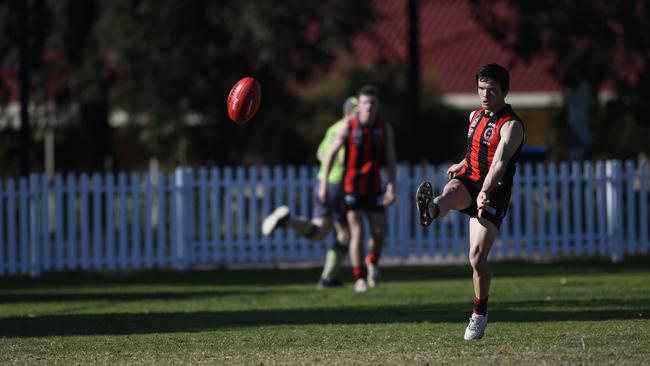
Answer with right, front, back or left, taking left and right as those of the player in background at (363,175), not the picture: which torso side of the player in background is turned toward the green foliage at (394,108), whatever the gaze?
back

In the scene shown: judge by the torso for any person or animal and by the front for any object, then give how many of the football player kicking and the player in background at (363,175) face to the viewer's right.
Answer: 0

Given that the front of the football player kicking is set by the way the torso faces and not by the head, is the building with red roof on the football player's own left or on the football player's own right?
on the football player's own right

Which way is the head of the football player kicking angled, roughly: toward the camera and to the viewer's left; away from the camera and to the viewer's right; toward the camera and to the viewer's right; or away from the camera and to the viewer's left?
toward the camera and to the viewer's left

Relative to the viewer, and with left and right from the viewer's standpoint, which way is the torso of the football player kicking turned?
facing the viewer and to the left of the viewer

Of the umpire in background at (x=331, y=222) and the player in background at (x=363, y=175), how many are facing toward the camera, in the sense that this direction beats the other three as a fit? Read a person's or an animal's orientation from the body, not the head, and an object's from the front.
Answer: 1

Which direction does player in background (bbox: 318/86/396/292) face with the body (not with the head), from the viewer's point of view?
toward the camera

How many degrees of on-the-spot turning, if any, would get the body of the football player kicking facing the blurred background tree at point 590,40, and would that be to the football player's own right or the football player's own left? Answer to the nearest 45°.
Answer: approximately 135° to the football player's own right

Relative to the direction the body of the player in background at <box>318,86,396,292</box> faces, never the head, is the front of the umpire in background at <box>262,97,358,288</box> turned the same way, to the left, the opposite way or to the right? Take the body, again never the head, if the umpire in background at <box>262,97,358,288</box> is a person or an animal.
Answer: to the left

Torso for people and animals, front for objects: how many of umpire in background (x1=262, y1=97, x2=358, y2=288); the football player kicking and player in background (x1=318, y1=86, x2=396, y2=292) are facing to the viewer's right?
1

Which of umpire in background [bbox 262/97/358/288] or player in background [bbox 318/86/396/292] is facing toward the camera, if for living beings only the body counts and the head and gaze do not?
player in background [bbox 318/86/396/292]

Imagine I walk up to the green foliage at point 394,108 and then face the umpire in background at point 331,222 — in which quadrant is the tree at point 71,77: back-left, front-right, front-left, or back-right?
front-right
